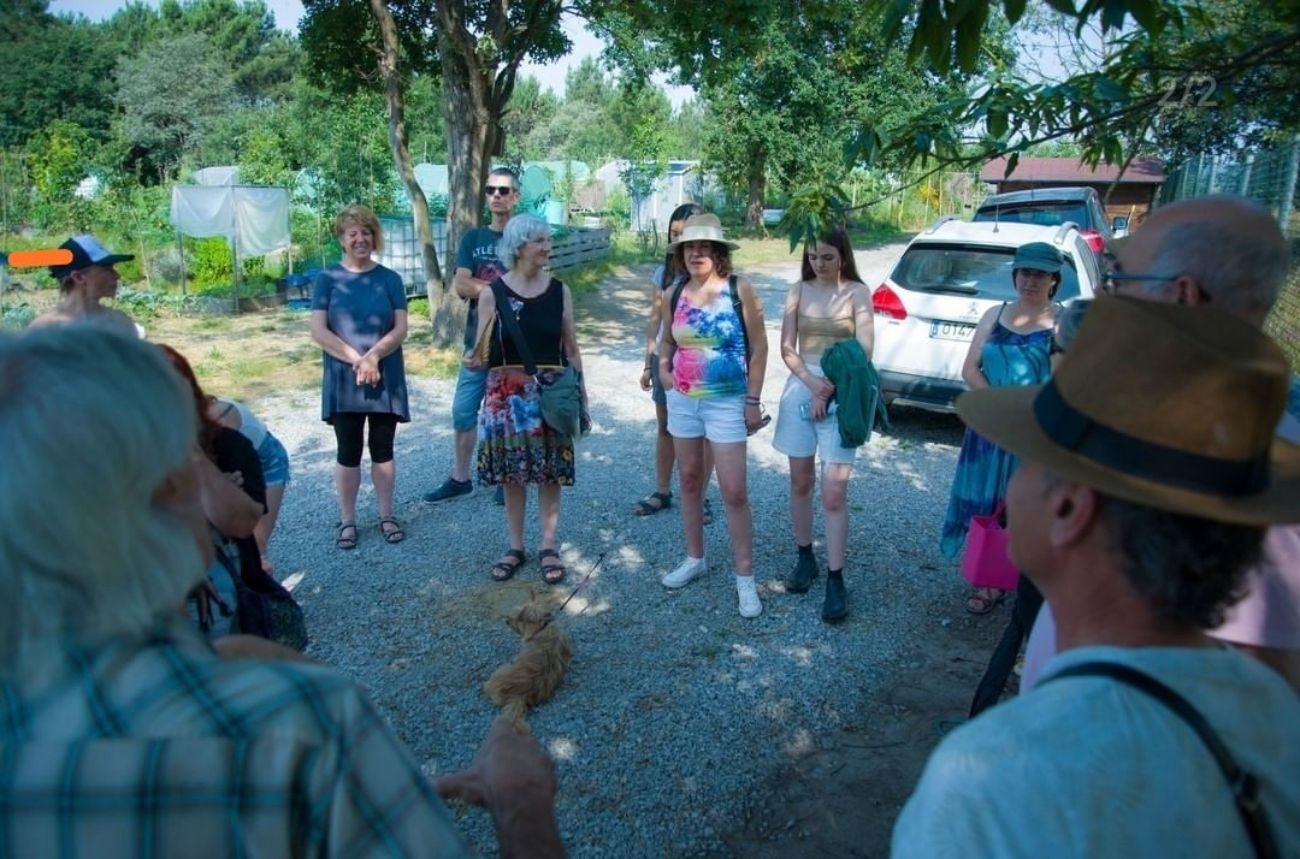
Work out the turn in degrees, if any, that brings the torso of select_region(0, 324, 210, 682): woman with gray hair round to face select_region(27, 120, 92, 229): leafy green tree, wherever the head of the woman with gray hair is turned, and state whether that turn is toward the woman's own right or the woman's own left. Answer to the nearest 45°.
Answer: approximately 45° to the woman's own left

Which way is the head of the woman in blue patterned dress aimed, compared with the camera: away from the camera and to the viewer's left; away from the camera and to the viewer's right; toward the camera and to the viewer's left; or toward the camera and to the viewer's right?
toward the camera and to the viewer's left

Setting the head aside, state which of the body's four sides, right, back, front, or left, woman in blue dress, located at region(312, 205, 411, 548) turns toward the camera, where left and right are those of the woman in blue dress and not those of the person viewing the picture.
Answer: front

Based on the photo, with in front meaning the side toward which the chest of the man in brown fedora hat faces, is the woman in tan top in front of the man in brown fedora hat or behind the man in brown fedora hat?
in front

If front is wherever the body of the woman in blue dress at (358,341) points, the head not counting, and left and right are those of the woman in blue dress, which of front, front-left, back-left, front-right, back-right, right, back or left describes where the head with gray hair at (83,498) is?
front

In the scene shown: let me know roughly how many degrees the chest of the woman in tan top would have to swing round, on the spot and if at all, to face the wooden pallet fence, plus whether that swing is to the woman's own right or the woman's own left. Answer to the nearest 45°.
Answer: approximately 180°

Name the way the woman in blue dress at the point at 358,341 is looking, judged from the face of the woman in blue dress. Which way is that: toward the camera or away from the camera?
toward the camera

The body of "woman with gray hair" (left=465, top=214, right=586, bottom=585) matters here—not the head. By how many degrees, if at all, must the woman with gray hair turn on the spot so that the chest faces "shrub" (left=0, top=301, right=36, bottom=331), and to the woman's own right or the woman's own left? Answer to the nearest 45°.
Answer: approximately 135° to the woman's own right

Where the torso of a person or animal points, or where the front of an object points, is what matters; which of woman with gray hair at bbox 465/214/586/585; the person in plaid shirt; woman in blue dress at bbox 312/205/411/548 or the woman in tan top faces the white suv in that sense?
the person in plaid shirt

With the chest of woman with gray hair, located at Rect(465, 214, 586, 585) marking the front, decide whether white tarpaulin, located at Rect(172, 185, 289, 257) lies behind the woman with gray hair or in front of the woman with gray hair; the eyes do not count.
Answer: behind

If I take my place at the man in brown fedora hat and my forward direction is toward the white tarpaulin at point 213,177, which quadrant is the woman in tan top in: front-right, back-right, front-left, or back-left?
front-right

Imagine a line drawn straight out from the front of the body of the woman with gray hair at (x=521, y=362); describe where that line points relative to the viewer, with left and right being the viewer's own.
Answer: facing the viewer

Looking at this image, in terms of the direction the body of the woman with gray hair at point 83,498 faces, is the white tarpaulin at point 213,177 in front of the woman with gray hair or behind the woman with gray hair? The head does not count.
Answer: in front

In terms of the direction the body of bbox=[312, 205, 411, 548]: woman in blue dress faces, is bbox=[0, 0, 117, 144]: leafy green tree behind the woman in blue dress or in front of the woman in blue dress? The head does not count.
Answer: behind

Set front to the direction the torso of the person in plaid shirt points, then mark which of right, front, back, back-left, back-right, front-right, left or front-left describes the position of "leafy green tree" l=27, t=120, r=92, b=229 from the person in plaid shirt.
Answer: front-left

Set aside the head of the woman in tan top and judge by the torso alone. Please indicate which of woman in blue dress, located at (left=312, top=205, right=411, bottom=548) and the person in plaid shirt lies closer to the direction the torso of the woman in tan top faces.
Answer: the person in plaid shirt

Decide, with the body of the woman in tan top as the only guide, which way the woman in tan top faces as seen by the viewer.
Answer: toward the camera

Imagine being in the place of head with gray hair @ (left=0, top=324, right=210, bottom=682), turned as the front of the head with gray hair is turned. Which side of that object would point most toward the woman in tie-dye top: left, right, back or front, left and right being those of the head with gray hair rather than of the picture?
front

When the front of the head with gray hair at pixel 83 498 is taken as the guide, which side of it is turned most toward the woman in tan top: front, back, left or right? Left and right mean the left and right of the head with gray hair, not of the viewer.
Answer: front

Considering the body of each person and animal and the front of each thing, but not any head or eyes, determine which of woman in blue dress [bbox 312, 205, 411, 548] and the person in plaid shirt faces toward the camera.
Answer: the woman in blue dress

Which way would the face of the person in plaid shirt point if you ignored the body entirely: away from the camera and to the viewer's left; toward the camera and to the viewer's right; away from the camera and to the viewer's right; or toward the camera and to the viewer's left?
away from the camera and to the viewer's right

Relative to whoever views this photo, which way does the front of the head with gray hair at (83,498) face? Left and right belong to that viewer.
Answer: facing away from the viewer and to the right of the viewer

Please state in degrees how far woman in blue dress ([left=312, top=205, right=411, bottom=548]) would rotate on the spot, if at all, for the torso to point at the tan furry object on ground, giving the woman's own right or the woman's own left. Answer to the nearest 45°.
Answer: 0° — they already face it

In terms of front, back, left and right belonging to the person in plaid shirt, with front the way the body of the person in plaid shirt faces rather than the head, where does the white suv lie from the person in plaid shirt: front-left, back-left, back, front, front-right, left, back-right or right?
front
